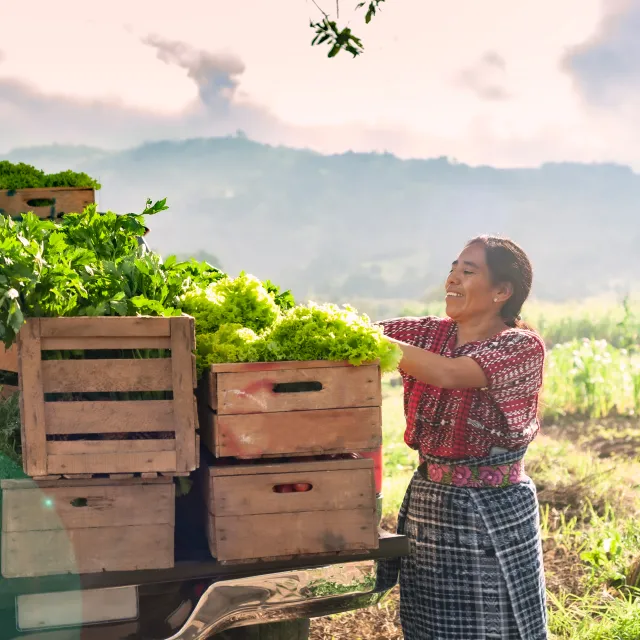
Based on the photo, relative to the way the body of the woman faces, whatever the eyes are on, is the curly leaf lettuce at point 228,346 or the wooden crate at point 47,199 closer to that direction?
the curly leaf lettuce

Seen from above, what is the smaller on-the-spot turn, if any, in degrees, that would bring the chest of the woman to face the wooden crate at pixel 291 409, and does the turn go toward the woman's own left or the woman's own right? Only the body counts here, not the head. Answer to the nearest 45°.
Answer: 0° — they already face it

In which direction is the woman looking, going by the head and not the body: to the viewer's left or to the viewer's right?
to the viewer's left

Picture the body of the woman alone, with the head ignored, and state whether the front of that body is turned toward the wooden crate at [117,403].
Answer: yes

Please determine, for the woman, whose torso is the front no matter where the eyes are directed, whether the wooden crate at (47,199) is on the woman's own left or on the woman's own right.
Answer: on the woman's own right

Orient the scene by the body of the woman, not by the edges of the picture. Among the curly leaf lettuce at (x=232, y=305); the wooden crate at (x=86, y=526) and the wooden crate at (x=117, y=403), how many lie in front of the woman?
3

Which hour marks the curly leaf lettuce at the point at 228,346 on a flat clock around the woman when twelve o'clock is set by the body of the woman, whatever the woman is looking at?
The curly leaf lettuce is roughly at 12 o'clock from the woman.

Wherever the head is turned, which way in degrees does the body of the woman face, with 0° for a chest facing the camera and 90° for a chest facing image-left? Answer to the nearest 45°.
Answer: approximately 45°
